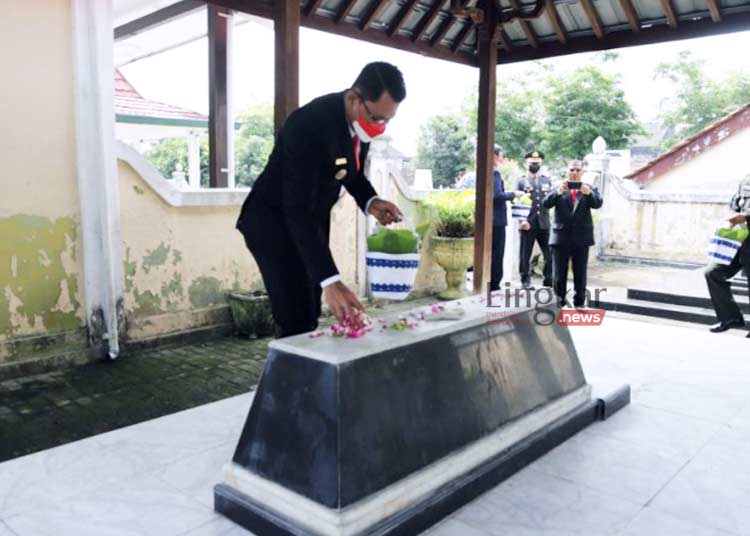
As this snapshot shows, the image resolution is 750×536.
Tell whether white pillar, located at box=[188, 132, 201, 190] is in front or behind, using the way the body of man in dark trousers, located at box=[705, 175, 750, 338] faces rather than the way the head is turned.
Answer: in front

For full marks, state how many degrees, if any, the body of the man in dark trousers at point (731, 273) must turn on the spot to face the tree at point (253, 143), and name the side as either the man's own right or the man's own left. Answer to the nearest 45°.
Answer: approximately 45° to the man's own right

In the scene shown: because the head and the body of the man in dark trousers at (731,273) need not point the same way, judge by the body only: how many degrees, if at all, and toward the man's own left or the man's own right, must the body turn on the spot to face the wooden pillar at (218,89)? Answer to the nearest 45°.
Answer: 0° — they already face it

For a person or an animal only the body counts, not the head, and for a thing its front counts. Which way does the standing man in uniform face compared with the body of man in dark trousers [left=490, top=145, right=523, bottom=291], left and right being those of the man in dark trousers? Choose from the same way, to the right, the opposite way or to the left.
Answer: to the right

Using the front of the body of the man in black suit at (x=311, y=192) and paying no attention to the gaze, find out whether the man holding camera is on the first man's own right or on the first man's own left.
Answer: on the first man's own left

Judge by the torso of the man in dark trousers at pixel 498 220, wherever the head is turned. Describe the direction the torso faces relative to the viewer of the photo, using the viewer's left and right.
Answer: facing to the right of the viewer

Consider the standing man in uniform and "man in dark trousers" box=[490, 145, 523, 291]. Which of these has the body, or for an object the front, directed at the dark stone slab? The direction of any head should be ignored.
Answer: the standing man in uniform

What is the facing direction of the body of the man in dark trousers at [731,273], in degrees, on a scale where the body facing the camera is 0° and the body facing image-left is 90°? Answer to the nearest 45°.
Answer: approximately 90°

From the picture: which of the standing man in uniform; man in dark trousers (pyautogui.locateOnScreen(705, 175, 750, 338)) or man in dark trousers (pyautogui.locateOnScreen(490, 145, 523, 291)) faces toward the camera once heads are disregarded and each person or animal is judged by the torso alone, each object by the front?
the standing man in uniform
